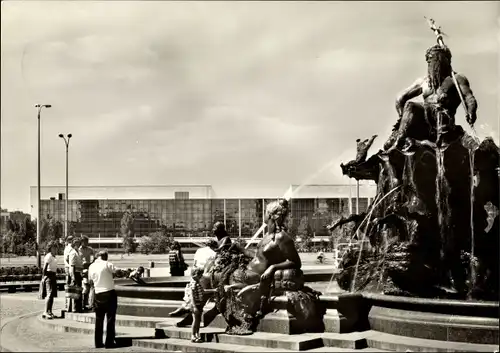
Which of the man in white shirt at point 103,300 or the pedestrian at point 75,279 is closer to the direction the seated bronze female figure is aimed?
the man in white shirt

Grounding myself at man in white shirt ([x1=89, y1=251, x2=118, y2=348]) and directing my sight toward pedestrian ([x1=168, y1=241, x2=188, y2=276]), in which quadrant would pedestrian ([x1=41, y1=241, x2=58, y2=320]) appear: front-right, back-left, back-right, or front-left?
front-left

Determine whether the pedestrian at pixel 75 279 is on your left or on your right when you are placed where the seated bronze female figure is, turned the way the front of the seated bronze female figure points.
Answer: on your right

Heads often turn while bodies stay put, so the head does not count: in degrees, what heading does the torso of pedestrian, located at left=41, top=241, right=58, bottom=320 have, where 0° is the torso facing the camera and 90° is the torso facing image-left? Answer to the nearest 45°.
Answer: approximately 270°

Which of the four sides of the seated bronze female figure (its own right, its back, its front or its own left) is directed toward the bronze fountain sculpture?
back

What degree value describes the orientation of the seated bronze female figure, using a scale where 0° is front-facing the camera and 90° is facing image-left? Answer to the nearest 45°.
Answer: approximately 45°

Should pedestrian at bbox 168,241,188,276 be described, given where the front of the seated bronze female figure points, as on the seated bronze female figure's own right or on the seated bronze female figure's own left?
on the seated bronze female figure's own right

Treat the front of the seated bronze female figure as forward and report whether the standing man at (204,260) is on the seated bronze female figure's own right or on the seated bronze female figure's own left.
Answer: on the seated bronze female figure's own right

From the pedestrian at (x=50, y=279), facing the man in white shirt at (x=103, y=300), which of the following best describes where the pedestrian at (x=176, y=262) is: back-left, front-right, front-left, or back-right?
back-left

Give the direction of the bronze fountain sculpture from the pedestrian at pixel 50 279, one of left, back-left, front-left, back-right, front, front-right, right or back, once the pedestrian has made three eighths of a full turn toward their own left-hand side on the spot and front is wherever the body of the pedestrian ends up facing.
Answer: back
